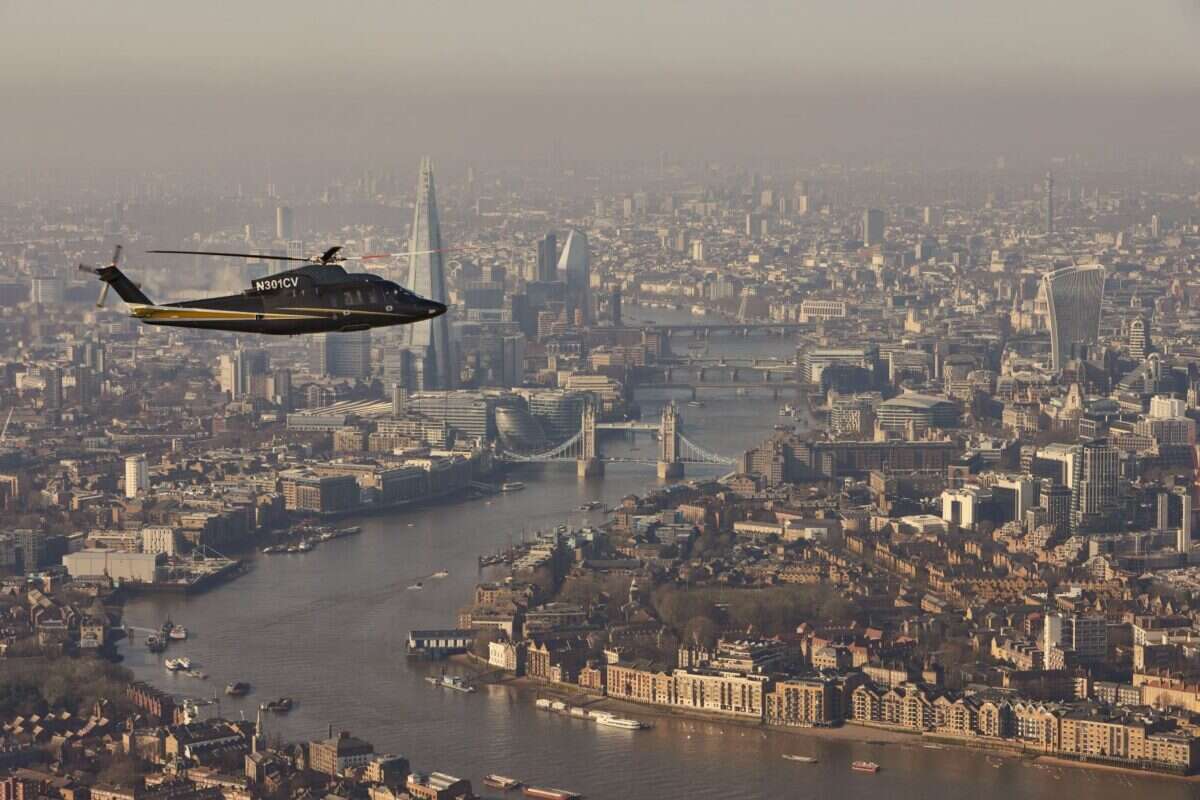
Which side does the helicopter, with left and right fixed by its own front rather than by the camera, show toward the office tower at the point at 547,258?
left

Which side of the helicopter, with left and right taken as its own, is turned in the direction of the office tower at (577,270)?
left

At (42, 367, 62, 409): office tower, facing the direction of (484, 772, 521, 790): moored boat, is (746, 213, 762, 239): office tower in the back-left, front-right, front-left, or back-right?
back-left

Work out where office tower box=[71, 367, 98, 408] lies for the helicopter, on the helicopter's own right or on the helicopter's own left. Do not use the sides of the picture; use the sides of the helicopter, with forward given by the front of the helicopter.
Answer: on the helicopter's own left

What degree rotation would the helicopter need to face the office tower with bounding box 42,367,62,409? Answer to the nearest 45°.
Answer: approximately 90° to its left

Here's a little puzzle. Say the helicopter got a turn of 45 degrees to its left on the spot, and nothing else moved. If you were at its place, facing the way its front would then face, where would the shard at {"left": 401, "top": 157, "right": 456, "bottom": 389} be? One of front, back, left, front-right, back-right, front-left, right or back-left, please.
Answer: front-left

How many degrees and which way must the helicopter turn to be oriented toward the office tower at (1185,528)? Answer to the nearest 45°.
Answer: approximately 45° to its left

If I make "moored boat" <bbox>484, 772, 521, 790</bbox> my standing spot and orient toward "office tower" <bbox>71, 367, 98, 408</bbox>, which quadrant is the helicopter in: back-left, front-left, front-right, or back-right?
back-left

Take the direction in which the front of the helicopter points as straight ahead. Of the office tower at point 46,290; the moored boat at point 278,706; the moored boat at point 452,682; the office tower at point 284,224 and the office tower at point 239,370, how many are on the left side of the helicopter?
5

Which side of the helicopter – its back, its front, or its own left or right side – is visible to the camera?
right

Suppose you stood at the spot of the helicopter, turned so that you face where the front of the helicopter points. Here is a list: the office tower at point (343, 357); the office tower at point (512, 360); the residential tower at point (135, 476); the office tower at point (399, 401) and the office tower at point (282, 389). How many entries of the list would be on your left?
5
